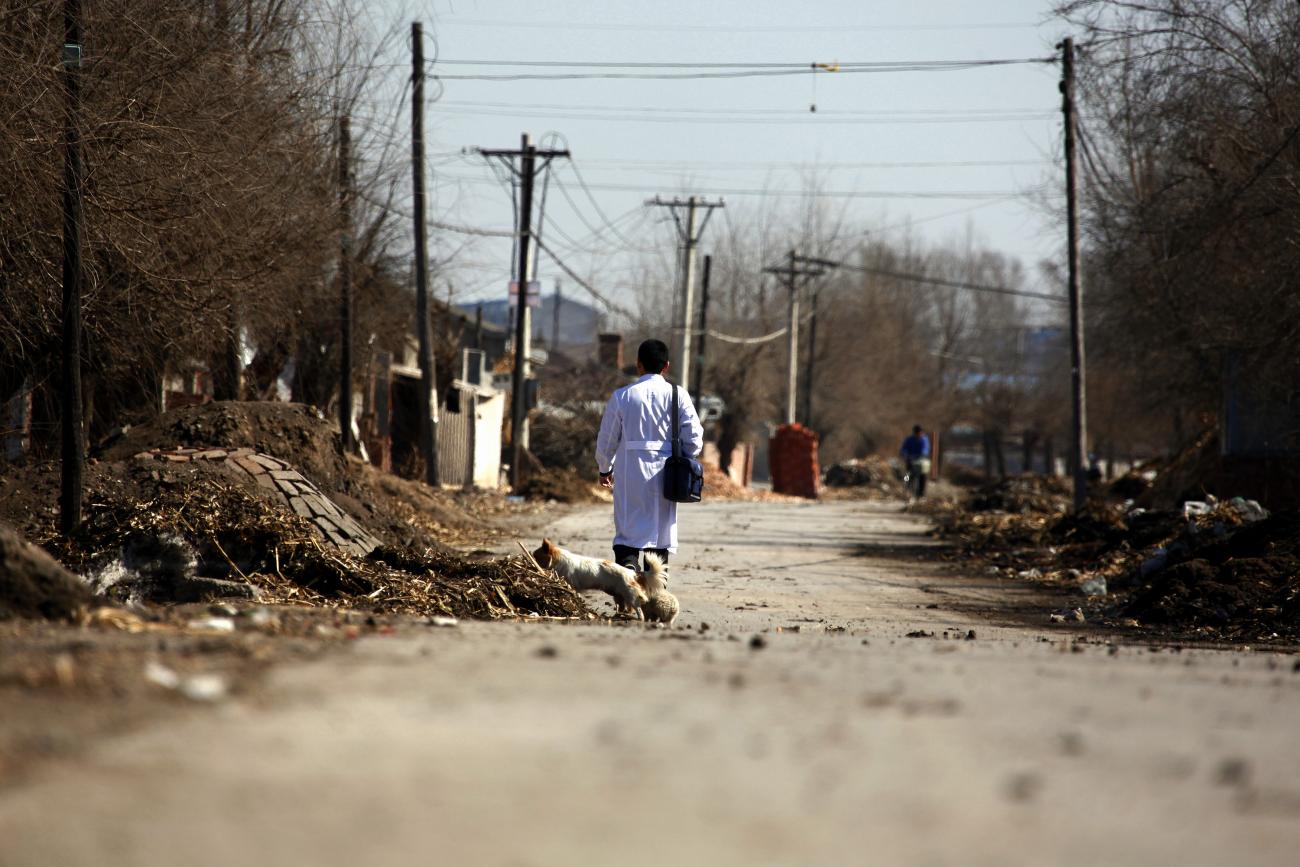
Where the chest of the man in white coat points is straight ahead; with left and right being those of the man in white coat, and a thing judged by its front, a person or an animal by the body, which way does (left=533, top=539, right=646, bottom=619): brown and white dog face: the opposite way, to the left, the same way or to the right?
to the left

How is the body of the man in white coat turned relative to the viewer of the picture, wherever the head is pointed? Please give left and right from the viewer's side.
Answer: facing away from the viewer

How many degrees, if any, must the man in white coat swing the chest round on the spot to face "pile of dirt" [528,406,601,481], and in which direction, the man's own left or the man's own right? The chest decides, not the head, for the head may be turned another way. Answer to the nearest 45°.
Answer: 0° — they already face it

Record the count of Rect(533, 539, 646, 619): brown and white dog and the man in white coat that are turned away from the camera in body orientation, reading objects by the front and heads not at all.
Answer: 1

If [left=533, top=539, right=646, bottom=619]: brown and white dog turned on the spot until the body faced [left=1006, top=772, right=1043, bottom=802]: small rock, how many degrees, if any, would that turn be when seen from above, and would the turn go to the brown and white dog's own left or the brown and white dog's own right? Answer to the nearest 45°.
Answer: approximately 90° to the brown and white dog's own left

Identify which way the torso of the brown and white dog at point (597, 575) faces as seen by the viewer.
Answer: to the viewer's left

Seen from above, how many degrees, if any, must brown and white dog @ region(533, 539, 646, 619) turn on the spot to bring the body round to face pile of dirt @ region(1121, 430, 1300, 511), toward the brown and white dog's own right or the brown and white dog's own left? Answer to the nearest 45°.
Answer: approximately 135° to the brown and white dog's own right

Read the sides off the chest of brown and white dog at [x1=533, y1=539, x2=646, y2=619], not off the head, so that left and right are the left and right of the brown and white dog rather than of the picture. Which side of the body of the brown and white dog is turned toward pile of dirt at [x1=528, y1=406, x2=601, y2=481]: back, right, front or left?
right

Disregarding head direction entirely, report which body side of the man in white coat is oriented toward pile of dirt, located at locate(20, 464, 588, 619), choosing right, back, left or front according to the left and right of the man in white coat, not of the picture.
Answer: left
